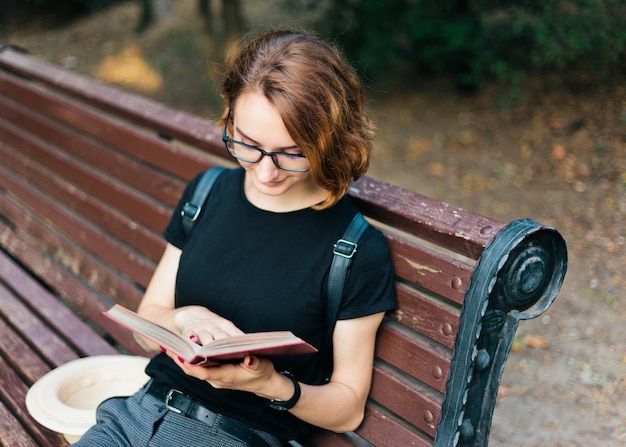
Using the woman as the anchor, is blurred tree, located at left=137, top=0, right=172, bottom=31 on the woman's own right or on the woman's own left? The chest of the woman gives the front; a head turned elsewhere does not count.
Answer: on the woman's own right

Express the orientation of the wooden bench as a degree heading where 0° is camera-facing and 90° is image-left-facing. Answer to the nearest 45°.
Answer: approximately 45°

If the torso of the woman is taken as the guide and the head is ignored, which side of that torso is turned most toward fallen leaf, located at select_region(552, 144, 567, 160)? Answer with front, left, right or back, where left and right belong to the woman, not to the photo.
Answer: back

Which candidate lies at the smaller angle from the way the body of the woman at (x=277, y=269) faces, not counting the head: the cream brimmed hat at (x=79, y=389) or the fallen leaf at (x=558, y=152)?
the cream brimmed hat

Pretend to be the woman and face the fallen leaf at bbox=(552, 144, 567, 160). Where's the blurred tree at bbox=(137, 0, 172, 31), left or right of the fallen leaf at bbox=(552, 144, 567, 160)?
left

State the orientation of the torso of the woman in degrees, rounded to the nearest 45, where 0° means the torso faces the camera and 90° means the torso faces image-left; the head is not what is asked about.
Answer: approximately 45°

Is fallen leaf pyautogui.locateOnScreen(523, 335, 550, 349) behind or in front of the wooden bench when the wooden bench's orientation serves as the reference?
behind

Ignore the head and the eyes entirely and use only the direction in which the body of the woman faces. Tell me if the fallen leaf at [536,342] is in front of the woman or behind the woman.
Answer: behind

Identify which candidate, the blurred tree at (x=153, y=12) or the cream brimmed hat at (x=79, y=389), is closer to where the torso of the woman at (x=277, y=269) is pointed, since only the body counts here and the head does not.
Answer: the cream brimmed hat

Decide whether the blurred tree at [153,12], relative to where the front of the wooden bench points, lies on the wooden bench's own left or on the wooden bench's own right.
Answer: on the wooden bench's own right

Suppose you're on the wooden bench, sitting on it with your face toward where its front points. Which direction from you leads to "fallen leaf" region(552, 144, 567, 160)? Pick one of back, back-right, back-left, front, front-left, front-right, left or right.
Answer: back

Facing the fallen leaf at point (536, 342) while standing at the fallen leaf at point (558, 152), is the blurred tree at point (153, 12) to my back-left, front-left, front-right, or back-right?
back-right
